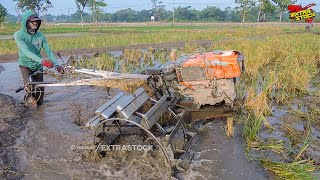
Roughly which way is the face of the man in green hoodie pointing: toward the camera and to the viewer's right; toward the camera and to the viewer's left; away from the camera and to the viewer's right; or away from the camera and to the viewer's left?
toward the camera and to the viewer's right

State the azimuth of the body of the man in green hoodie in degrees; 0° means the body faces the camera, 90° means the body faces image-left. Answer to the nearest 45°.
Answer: approximately 315°
